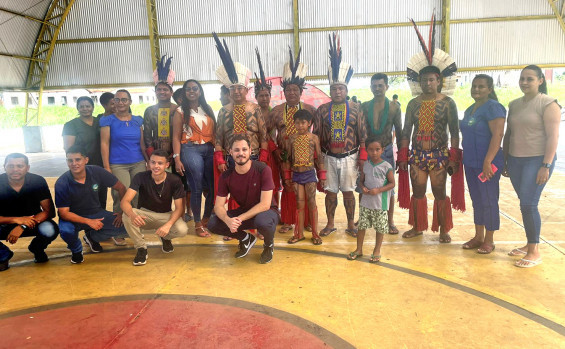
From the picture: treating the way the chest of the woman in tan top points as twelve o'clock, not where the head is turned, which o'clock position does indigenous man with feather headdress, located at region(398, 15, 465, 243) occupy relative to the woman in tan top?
The indigenous man with feather headdress is roughly at 2 o'clock from the woman in tan top.

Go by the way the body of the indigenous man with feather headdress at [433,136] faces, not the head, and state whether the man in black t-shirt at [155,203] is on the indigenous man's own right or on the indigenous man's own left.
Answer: on the indigenous man's own right

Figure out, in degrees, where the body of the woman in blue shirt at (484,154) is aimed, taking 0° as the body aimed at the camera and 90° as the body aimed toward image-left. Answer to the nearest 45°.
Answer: approximately 45°

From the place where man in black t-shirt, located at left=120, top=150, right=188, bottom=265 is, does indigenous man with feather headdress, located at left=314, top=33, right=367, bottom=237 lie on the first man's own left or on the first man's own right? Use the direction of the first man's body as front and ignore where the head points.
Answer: on the first man's own left

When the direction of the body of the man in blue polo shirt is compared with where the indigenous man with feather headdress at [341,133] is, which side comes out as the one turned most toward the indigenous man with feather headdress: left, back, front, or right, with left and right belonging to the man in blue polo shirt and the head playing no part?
left

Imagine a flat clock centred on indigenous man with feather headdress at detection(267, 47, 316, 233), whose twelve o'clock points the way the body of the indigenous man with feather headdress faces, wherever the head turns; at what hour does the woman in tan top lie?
The woman in tan top is roughly at 10 o'clock from the indigenous man with feather headdress.

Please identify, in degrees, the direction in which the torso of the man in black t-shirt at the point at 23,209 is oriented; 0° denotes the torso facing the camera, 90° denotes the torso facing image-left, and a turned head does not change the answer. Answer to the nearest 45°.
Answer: approximately 0°
